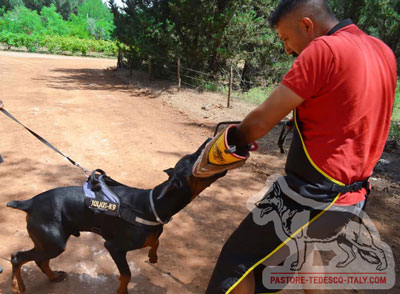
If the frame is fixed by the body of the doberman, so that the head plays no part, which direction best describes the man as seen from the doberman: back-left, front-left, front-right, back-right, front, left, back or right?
front-right

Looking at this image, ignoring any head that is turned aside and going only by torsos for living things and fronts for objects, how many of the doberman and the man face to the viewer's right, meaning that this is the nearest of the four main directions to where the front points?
1

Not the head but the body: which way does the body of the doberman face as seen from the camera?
to the viewer's right

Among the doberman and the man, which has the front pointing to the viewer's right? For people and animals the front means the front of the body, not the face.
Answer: the doberman

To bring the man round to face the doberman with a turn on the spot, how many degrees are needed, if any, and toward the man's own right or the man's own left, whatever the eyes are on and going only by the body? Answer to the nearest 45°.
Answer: approximately 45° to the man's own left

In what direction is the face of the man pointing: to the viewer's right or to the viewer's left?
to the viewer's left

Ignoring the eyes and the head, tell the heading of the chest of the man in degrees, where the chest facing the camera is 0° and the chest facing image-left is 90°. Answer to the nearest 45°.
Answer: approximately 135°
